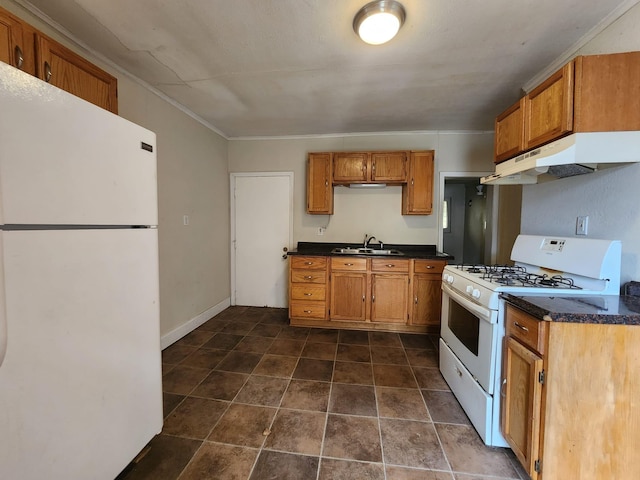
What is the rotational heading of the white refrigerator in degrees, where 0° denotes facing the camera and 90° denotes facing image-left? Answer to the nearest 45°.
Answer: approximately 315°

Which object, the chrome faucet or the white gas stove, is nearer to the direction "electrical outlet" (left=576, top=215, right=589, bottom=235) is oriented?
the white gas stove

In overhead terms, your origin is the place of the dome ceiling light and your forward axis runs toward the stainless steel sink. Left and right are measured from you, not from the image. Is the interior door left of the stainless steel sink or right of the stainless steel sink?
left

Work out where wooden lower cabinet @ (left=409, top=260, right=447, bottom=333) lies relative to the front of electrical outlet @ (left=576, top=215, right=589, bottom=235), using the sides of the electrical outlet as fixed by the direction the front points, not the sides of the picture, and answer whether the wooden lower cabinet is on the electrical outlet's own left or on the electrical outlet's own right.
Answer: on the electrical outlet's own right

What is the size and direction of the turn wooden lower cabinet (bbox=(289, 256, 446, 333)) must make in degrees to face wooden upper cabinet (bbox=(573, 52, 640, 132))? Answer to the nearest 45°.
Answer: approximately 45° to its left

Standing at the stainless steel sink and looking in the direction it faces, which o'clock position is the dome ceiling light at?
The dome ceiling light is roughly at 12 o'clock from the stainless steel sink.

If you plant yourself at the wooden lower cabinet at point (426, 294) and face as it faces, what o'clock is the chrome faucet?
The chrome faucet is roughly at 4 o'clock from the wooden lower cabinet.

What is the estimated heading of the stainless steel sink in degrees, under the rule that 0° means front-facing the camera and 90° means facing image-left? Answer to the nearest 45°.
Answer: approximately 0°
